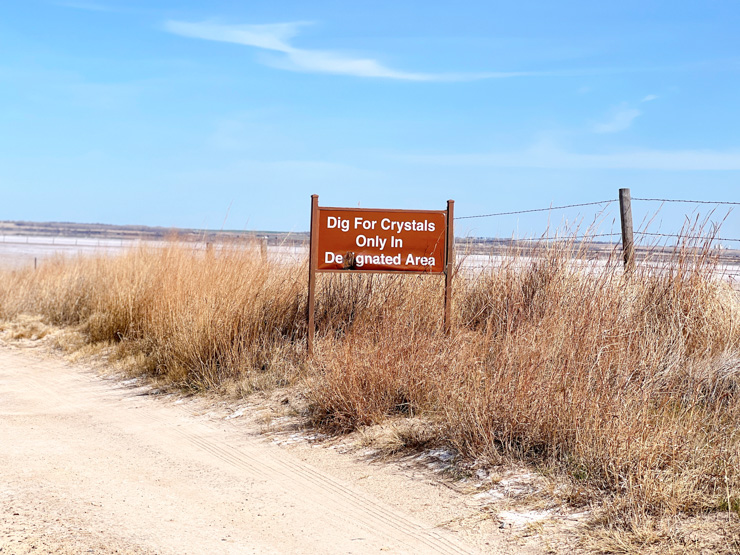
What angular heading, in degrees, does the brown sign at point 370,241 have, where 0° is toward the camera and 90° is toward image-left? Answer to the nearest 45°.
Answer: approximately 0°
